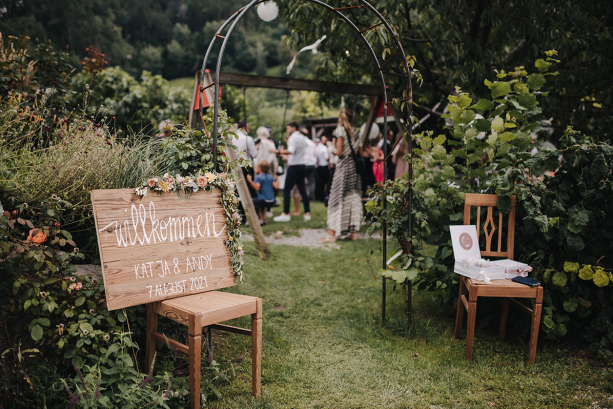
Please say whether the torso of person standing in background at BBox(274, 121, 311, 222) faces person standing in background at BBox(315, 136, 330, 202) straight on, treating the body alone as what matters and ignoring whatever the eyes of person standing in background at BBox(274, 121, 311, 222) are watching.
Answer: no

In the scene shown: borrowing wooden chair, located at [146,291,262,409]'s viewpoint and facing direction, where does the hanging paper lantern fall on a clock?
The hanging paper lantern is roughly at 8 o'clock from the wooden chair.

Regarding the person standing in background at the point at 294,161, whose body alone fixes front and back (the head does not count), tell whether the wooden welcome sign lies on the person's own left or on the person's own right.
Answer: on the person's own left

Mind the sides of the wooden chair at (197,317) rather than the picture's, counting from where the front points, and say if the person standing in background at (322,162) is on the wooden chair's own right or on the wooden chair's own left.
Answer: on the wooden chair's own left

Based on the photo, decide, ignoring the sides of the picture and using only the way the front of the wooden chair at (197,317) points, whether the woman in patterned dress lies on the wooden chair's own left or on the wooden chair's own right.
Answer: on the wooden chair's own left

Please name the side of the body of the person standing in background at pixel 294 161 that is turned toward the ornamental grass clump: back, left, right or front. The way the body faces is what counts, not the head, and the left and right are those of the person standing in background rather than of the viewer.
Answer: left

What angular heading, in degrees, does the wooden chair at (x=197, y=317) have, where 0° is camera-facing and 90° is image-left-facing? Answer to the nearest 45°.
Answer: approximately 315°

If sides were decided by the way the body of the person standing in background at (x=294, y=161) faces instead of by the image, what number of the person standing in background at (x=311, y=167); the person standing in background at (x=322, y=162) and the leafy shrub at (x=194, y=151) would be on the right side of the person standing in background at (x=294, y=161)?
2

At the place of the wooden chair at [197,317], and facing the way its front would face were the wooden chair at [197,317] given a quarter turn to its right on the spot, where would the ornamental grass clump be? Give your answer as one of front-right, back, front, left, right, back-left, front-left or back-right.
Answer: right

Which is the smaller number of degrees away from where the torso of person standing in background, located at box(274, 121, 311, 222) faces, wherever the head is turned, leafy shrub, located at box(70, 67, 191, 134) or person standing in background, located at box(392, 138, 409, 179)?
the leafy shrub

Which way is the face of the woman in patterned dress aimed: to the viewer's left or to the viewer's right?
to the viewer's left
